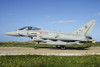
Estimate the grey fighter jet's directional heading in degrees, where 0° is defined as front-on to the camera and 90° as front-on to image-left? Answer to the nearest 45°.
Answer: approximately 90°
